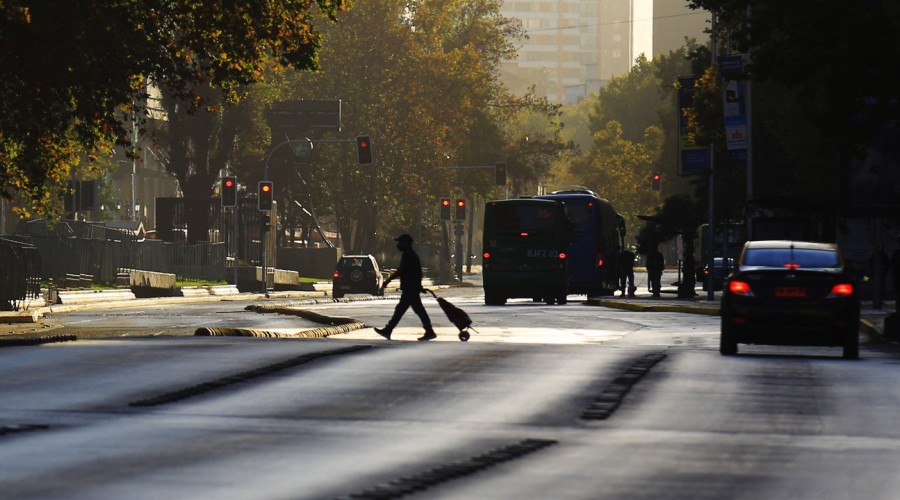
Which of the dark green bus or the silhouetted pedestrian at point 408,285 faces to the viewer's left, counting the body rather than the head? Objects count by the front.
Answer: the silhouetted pedestrian

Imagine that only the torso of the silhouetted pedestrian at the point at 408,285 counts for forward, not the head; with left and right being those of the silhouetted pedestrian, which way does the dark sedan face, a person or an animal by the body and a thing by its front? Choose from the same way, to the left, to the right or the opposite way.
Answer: to the right

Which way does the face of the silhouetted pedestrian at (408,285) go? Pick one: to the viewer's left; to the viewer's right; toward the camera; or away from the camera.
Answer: to the viewer's left

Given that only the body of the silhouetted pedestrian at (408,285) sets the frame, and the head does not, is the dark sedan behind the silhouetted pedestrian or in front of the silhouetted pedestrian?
behind

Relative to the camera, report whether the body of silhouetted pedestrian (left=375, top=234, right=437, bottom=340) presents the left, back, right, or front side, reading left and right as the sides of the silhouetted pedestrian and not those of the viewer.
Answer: left

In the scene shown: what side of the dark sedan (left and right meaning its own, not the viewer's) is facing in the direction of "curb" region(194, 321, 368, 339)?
left

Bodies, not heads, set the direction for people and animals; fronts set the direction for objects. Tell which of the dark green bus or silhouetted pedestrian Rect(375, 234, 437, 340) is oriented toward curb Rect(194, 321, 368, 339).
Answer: the silhouetted pedestrian

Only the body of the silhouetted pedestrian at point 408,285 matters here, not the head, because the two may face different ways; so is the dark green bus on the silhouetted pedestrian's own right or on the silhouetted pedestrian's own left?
on the silhouetted pedestrian's own right

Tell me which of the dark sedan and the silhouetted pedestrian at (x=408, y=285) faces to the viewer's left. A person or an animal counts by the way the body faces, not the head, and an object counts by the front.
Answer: the silhouetted pedestrian

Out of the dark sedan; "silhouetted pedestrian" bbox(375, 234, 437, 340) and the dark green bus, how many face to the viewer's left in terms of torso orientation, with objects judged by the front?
1
